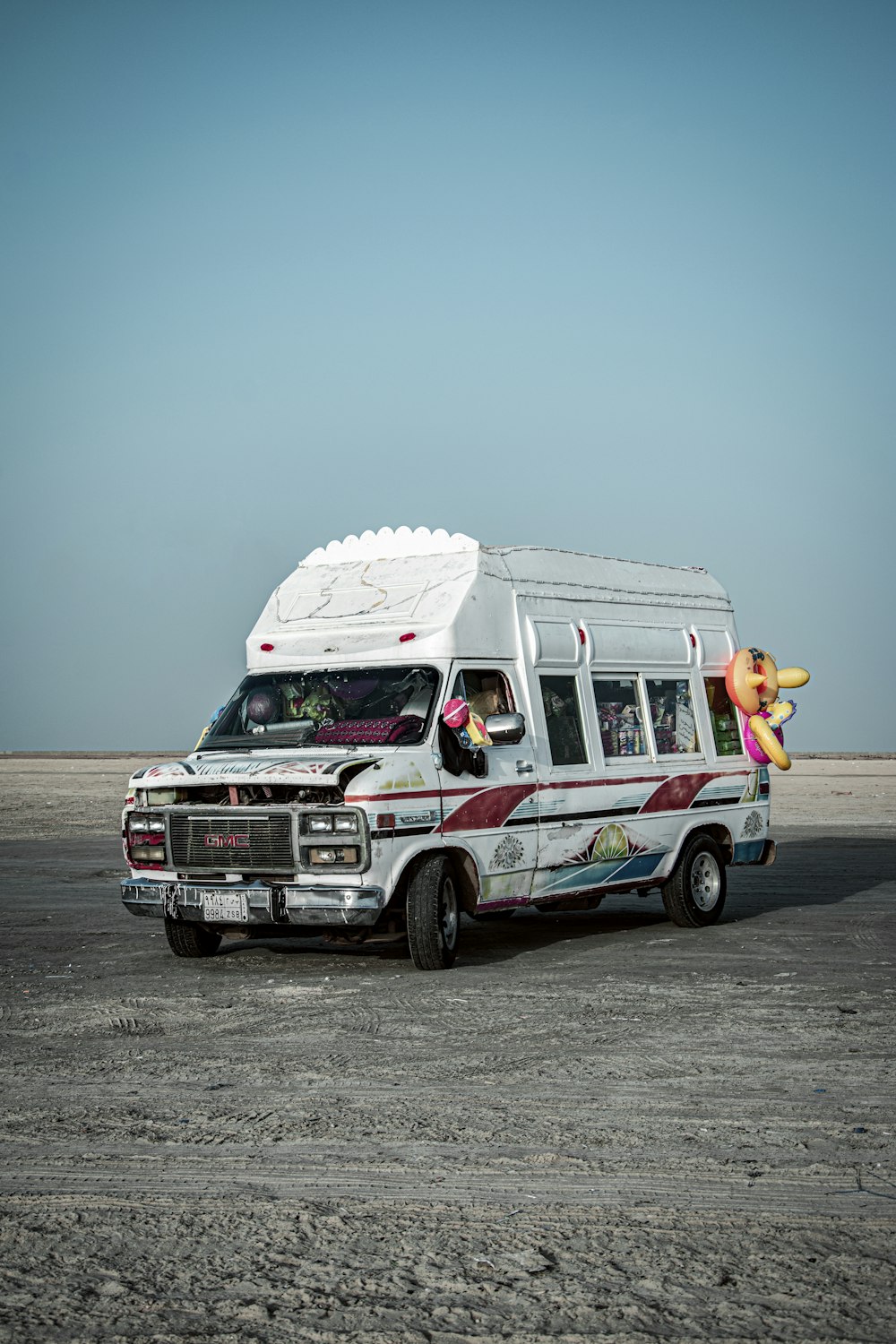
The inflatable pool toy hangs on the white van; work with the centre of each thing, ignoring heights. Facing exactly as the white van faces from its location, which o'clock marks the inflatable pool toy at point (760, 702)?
The inflatable pool toy is roughly at 6 o'clock from the white van.

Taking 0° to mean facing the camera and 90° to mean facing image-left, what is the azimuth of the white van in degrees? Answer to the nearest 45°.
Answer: approximately 45°
